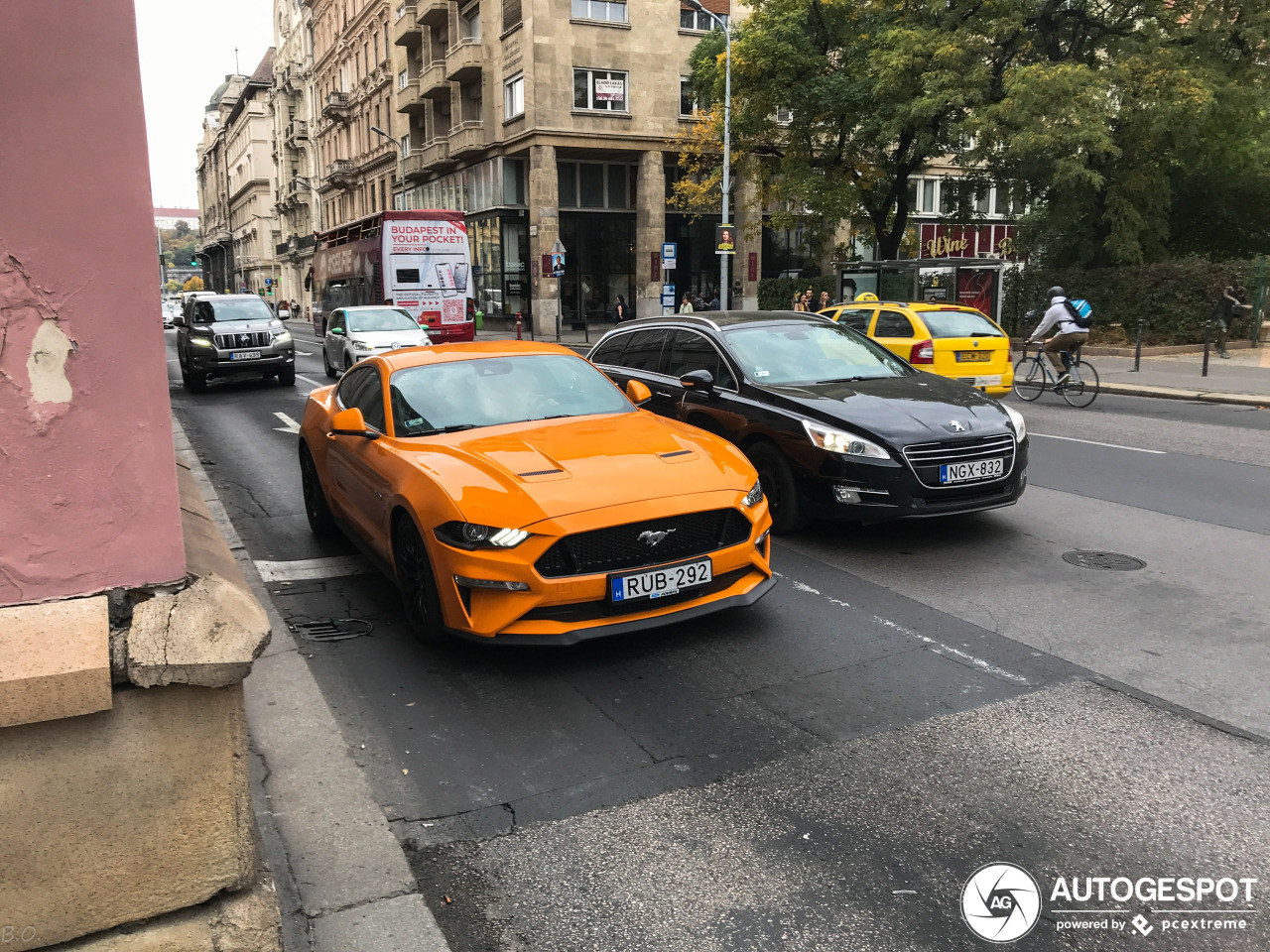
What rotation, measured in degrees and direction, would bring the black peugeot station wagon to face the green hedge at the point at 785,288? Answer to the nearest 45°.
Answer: approximately 135° to its left

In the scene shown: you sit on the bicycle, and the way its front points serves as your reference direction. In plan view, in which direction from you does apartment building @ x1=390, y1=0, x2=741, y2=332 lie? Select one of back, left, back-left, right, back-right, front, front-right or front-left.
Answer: front

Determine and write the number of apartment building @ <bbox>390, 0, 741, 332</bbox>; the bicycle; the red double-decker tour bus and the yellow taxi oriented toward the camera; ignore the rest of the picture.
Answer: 1

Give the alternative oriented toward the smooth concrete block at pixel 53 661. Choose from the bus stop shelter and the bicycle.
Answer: the bus stop shelter

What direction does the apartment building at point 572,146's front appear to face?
toward the camera

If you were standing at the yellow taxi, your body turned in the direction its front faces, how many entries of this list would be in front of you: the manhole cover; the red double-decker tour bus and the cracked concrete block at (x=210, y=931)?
1

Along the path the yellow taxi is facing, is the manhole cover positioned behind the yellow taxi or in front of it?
behind

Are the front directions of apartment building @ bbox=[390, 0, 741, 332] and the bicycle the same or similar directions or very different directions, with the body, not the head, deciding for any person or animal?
very different directions

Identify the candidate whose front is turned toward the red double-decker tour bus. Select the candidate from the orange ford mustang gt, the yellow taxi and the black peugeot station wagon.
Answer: the yellow taxi

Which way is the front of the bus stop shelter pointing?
toward the camera
